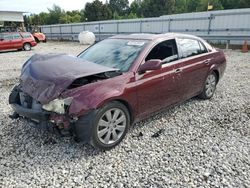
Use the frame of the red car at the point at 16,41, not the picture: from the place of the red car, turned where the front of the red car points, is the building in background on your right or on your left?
on your right

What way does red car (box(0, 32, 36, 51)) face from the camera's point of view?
to the viewer's left

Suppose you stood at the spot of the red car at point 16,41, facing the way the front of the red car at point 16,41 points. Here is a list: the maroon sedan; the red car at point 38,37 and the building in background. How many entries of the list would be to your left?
1

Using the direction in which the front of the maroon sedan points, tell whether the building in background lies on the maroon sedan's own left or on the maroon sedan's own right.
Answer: on the maroon sedan's own right
